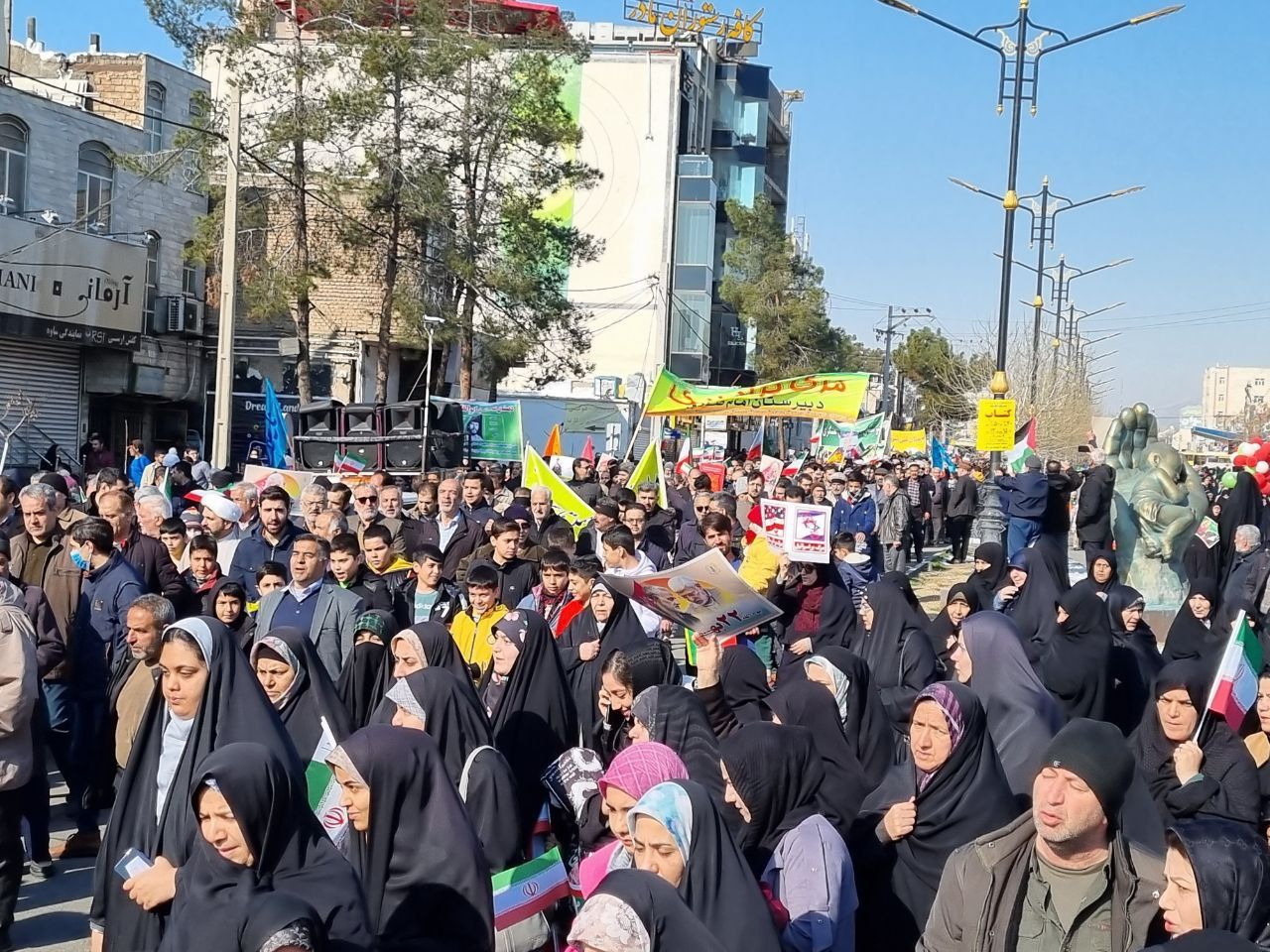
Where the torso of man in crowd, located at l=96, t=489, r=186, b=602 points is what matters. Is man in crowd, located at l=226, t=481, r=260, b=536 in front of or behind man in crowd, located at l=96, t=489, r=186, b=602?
behind

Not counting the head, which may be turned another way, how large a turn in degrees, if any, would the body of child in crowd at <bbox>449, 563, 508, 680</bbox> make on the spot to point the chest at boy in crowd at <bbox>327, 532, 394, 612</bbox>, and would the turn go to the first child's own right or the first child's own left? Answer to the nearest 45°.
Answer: approximately 135° to the first child's own right

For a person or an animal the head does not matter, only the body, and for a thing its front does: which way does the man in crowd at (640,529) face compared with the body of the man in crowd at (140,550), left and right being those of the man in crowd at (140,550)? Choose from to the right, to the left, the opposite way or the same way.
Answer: the same way

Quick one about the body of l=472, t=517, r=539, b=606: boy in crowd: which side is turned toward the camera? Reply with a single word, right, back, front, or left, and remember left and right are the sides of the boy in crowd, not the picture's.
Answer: front

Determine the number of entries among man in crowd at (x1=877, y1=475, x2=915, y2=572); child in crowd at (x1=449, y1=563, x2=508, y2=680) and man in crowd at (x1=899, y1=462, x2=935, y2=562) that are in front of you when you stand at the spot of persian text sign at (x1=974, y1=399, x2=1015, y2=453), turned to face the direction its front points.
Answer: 1

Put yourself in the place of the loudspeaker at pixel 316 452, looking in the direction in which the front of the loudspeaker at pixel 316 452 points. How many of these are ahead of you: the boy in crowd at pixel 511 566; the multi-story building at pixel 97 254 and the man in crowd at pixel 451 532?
2

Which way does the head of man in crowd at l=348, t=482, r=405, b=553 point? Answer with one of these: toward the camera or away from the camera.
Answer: toward the camera

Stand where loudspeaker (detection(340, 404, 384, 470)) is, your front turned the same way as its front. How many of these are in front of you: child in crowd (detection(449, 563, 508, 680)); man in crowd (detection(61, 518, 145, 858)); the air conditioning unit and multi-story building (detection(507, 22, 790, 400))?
2

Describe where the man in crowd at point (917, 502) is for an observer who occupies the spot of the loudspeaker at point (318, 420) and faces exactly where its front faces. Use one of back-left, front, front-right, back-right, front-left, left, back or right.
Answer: left

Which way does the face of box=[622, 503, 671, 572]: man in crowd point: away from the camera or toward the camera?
toward the camera

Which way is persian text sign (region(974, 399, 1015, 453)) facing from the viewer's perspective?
toward the camera

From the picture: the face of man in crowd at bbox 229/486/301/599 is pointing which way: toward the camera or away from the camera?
toward the camera

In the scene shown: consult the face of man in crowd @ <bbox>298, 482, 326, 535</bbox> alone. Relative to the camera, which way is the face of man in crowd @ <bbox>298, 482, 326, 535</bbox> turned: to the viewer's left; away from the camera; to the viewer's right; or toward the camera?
toward the camera

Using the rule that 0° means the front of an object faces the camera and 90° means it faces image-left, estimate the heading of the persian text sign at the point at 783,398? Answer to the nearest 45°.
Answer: approximately 0°

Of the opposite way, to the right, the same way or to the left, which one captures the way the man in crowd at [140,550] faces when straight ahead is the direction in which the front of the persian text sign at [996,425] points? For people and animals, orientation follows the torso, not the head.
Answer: the same way

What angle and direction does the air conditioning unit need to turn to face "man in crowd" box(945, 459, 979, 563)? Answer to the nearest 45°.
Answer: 0° — it already faces them

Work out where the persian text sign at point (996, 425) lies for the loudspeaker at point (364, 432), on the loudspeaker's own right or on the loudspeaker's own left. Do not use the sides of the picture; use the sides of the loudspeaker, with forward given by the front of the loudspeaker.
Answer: on the loudspeaker's own left

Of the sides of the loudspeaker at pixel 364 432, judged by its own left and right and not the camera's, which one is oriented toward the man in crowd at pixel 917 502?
left

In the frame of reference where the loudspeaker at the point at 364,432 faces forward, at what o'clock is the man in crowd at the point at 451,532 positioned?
The man in crowd is roughly at 12 o'clock from the loudspeaker.

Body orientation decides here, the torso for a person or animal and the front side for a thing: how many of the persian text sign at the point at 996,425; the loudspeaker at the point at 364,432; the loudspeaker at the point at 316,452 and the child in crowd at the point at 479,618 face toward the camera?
4
